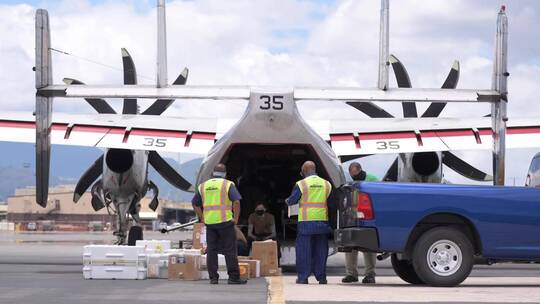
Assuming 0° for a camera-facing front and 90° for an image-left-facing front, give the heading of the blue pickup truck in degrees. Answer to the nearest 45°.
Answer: approximately 270°

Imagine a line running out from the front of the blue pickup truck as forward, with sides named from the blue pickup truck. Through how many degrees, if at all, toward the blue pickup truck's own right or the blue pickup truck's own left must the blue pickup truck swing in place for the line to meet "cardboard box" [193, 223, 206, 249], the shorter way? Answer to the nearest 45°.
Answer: approximately 135° to the blue pickup truck's own left

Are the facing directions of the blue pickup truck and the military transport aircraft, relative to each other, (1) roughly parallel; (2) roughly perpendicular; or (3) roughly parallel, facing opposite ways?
roughly perpendicular

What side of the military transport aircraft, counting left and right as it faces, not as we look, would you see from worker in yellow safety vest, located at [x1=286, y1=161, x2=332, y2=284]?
back

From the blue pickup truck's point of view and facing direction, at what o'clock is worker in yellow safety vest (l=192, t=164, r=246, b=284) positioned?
The worker in yellow safety vest is roughly at 6 o'clock from the blue pickup truck.

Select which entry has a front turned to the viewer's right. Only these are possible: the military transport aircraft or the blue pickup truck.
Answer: the blue pickup truck

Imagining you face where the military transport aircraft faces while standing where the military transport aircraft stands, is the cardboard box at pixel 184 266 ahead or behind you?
behind

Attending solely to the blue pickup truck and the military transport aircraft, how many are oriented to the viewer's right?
1

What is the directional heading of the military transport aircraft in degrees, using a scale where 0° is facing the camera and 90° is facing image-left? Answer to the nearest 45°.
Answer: approximately 180°

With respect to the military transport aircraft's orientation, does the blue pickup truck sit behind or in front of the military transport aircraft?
behind

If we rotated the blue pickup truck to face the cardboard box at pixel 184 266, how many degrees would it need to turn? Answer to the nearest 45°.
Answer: approximately 180°
